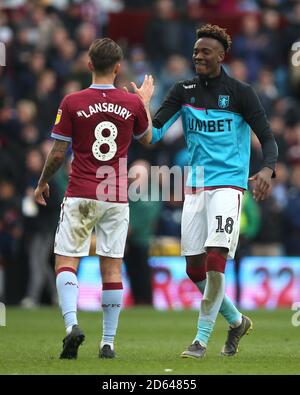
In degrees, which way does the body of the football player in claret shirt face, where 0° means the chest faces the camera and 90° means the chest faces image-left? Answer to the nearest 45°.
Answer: approximately 180°
